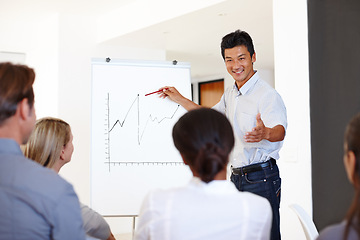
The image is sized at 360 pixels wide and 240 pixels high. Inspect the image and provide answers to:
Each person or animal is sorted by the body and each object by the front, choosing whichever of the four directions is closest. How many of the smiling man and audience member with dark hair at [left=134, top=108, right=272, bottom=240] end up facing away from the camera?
1

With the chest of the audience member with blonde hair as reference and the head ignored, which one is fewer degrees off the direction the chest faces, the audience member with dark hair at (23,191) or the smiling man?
the smiling man

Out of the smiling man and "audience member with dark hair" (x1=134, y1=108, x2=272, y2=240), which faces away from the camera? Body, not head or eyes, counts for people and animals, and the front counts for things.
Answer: the audience member with dark hair

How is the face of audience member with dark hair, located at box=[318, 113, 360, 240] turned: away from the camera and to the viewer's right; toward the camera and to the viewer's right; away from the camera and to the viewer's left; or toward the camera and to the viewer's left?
away from the camera and to the viewer's left

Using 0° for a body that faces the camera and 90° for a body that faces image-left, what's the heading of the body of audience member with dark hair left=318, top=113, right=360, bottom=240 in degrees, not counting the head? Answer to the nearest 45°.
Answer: approximately 135°

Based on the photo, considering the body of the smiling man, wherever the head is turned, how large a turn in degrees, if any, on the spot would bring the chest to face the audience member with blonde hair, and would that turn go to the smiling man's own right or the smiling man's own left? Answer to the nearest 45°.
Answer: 0° — they already face them

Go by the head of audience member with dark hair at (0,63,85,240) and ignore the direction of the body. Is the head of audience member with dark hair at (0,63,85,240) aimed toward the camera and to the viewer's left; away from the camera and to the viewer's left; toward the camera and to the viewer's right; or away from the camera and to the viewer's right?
away from the camera and to the viewer's right

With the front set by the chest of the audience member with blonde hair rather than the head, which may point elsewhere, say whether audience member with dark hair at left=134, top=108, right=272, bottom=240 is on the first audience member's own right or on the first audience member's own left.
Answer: on the first audience member's own right

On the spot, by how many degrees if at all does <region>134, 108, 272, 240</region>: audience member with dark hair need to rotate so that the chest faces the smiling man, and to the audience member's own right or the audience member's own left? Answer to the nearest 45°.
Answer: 0° — they already face them

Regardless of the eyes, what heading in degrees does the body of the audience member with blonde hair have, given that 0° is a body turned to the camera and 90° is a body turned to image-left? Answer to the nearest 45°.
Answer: approximately 225°

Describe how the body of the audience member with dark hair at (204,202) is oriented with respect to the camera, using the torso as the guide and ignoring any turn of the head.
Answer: away from the camera

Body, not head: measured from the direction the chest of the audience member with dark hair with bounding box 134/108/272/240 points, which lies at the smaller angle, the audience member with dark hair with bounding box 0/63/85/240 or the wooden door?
the wooden door

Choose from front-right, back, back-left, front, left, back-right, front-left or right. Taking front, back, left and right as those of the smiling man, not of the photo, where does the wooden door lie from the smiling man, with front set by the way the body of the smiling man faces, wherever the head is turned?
back-right

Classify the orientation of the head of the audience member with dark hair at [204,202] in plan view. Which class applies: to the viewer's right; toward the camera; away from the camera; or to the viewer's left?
away from the camera
